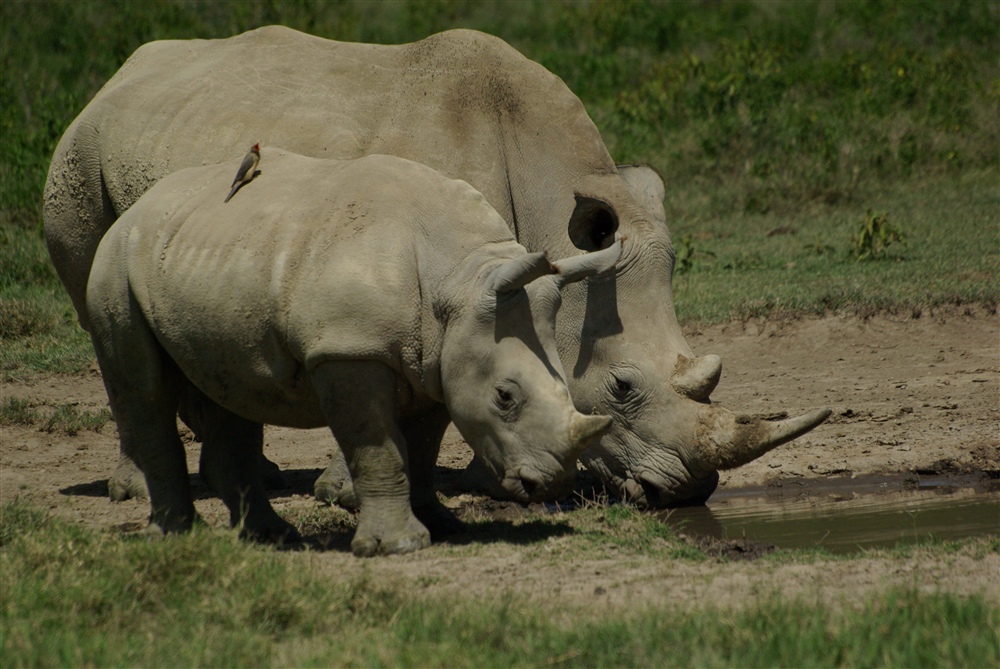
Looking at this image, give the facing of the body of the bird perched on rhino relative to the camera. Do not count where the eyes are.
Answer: to the viewer's right

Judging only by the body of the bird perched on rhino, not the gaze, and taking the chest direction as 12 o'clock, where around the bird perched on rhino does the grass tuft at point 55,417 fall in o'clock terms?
The grass tuft is roughly at 8 o'clock from the bird perched on rhino.

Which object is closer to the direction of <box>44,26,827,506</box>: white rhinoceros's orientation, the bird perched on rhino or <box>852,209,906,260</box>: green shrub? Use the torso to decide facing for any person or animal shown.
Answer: the green shrub

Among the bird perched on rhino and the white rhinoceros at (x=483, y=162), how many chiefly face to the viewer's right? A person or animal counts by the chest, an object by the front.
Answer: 2

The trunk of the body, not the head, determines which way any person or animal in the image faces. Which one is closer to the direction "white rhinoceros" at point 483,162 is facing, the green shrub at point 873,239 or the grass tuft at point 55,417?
the green shrub

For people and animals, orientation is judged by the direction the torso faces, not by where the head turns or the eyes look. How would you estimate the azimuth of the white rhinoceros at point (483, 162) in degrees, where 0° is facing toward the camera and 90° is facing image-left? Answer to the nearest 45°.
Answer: approximately 270°

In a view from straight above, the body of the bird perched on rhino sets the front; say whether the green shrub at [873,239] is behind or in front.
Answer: in front
